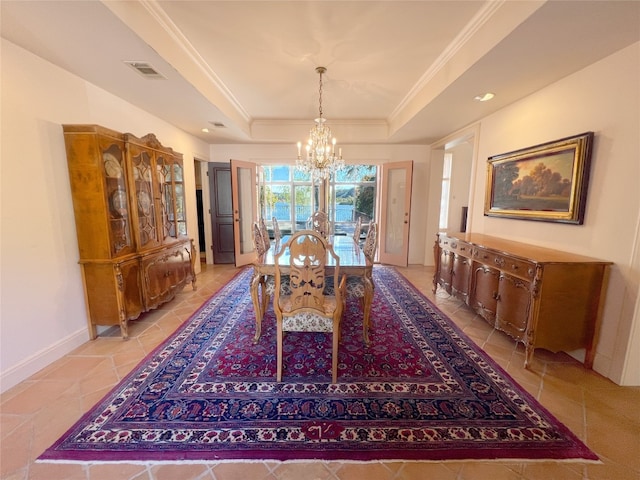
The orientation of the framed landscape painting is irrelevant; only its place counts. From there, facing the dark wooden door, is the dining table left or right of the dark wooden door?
left

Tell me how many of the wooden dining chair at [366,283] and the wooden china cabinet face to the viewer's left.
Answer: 1

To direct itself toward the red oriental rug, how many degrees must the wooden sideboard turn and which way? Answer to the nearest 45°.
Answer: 0° — it already faces it

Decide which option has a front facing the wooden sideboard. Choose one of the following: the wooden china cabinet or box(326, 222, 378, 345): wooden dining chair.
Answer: the wooden china cabinet

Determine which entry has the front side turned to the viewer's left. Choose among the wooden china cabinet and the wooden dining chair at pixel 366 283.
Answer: the wooden dining chair

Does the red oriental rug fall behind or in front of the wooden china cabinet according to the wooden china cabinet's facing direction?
in front

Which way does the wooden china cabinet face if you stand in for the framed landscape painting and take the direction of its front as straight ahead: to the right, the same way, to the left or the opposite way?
the opposite way

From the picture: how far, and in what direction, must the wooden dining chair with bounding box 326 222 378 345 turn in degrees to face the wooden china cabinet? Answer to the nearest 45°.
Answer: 0° — it already faces it

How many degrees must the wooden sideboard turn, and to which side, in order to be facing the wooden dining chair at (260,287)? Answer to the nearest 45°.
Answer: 0° — it already faces it

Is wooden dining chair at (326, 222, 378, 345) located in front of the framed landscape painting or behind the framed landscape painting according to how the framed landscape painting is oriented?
in front

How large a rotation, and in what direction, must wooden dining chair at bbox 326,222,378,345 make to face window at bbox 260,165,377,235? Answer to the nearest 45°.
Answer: approximately 90° to its right

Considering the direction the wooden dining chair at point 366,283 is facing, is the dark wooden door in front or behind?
in front

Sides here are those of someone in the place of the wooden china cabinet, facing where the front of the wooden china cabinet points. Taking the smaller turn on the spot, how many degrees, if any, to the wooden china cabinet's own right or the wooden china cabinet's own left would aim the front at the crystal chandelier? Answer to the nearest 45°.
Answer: approximately 45° to the wooden china cabinet's own left

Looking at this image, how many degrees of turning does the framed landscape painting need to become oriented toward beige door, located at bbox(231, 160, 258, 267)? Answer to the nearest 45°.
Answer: approximately 45° to its right

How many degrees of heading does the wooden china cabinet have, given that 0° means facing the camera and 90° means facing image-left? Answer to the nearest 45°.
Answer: approximately 315°

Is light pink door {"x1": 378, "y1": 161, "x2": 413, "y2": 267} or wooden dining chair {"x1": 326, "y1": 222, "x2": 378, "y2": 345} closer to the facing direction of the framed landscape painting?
the wooden dining chair

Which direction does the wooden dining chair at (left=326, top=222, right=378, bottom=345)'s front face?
to the viewer's left

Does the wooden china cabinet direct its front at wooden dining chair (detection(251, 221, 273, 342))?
yes
